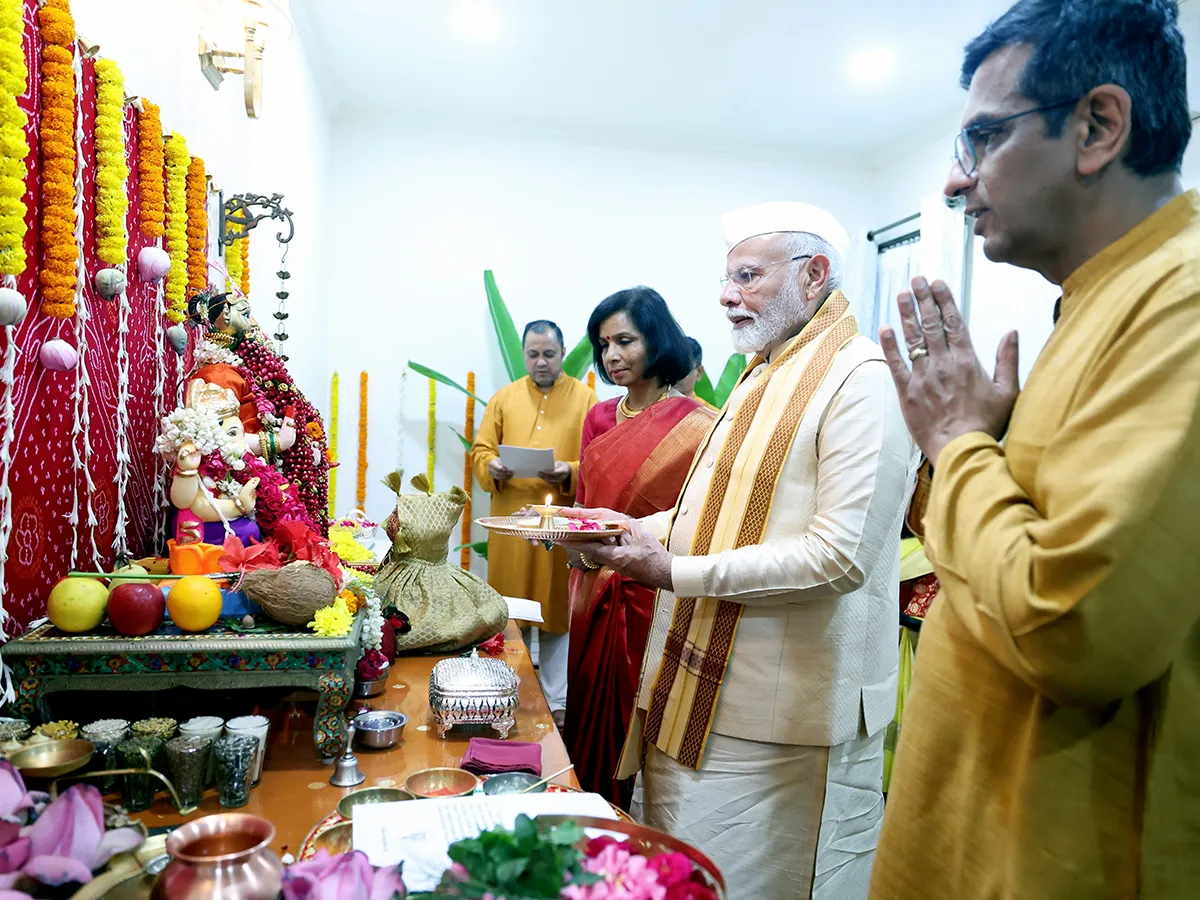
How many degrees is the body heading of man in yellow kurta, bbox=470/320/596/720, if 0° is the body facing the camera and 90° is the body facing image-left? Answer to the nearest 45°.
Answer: approximately 0°

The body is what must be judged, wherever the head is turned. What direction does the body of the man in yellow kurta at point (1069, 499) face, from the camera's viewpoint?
to the viewer's left

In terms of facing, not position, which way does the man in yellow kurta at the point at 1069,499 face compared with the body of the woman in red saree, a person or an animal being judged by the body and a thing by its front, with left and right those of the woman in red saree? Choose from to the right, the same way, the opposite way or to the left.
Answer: to the right

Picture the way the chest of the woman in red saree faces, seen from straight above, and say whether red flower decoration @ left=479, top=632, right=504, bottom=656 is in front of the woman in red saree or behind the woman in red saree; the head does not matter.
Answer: in front

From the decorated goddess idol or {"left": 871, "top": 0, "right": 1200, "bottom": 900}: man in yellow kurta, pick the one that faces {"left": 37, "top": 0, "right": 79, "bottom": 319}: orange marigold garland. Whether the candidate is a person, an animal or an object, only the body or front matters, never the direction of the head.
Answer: the man in yellow kurta

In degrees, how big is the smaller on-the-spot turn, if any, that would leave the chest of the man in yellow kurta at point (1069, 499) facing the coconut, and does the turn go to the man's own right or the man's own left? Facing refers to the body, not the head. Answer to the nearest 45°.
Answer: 0° — they already face it

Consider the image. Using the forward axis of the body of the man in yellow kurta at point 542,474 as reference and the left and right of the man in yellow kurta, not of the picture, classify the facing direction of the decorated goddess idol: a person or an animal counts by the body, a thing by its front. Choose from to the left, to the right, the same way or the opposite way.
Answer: to the left

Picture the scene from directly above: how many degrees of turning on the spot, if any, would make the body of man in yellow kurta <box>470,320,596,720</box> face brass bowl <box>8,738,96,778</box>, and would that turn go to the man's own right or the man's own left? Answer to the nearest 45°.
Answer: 0° — they already face it

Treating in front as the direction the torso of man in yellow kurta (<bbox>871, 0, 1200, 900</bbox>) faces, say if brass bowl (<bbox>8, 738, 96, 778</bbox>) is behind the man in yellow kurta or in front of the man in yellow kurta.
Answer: in front

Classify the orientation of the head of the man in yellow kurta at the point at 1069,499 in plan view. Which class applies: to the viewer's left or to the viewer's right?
to the viewer's left

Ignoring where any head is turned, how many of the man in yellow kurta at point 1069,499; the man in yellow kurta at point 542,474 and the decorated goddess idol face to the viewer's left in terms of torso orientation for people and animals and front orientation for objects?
1

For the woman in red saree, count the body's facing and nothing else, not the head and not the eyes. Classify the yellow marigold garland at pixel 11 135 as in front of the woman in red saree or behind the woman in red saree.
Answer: in front

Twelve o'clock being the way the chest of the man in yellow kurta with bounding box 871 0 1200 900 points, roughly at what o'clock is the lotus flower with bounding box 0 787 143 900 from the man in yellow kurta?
The lotus flower is roughly at 11 o'clock from the man in yellow kurta.

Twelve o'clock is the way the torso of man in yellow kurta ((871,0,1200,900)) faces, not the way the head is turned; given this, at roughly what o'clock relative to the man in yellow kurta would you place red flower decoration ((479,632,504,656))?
The red flower decoration is roughly at 1 o'clock from the man in yellow kurta.

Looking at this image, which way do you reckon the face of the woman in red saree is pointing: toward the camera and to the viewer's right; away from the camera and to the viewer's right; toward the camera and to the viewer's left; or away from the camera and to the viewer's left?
toward the camera and to the viewer's left

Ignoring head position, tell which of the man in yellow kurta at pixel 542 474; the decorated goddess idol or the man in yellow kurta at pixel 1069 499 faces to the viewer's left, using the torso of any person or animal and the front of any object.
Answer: the man in yellow kurta at pixel 1069 499

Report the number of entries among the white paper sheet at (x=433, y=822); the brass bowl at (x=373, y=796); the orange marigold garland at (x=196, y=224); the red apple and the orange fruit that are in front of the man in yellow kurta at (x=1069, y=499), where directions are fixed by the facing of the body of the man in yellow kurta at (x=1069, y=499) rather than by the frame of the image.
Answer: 5
